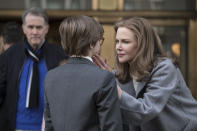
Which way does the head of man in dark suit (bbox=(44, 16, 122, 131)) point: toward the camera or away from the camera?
away from the camera

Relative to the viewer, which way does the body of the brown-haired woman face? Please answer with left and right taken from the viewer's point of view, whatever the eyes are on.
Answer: facing the viewer and to the left of the viewer

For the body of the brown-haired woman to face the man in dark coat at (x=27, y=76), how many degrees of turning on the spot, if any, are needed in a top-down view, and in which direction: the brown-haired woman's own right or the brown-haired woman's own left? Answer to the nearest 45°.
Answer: approximately 90° to the brown-haired woman's own right

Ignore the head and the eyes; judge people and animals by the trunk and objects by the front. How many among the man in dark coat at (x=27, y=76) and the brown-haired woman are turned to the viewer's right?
0

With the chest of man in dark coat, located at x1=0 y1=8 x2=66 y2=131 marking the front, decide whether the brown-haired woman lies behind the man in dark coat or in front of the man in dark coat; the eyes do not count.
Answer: in front

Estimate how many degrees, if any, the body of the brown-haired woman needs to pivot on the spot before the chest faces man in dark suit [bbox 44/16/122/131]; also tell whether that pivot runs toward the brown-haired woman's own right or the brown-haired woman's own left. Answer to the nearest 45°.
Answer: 0° — they already face them

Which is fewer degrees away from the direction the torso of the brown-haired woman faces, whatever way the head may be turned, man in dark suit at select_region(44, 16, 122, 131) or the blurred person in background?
the man in dark suit

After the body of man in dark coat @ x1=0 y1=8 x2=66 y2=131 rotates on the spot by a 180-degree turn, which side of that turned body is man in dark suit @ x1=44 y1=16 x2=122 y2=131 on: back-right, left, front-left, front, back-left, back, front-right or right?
back

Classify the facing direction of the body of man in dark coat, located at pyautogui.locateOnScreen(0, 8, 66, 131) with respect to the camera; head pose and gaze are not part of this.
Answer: toward the camera

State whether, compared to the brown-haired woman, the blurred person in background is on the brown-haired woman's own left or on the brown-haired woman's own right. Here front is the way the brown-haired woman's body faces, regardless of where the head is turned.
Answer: on the brown-haired woman's own right
